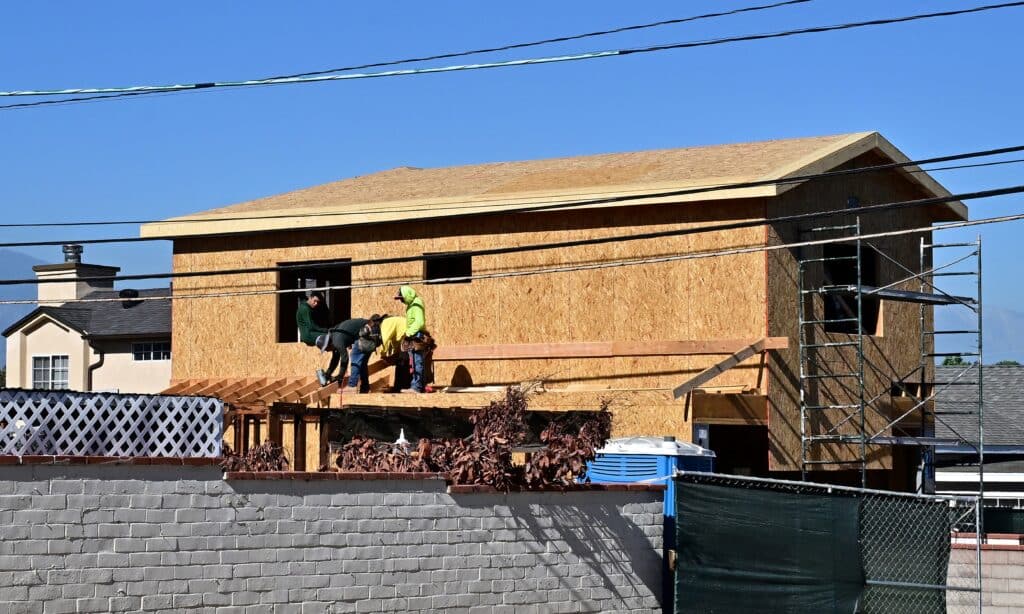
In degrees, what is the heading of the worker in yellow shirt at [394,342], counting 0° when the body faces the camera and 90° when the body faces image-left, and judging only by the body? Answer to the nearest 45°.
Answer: approximately 90°

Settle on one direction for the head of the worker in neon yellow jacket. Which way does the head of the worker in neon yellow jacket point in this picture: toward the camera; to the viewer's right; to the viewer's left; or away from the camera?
to the viewer's left

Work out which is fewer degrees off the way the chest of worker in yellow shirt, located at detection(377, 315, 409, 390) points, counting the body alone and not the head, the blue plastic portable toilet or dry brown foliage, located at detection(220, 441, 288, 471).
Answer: the dry brown foliage

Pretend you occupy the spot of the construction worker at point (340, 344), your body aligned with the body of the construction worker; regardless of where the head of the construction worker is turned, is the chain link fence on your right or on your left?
on your left

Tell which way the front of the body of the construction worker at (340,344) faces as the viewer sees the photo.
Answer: to the viewer's left

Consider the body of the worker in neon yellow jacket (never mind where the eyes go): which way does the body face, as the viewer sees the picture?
to the viewer's left

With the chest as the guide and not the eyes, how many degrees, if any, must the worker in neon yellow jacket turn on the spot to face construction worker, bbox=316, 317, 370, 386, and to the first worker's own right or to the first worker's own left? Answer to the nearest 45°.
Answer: approximately 45° to the first worker's own right

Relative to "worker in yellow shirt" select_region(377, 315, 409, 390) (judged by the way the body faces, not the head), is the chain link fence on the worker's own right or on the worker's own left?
on the worker's own left

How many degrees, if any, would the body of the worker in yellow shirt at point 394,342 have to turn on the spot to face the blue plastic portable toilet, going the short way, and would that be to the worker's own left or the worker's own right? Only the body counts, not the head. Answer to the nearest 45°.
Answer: approximately 135° to the worker's own left

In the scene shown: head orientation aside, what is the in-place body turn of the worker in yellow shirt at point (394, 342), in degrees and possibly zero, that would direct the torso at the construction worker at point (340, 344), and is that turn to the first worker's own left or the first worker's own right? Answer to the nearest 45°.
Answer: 0° — they already face them
